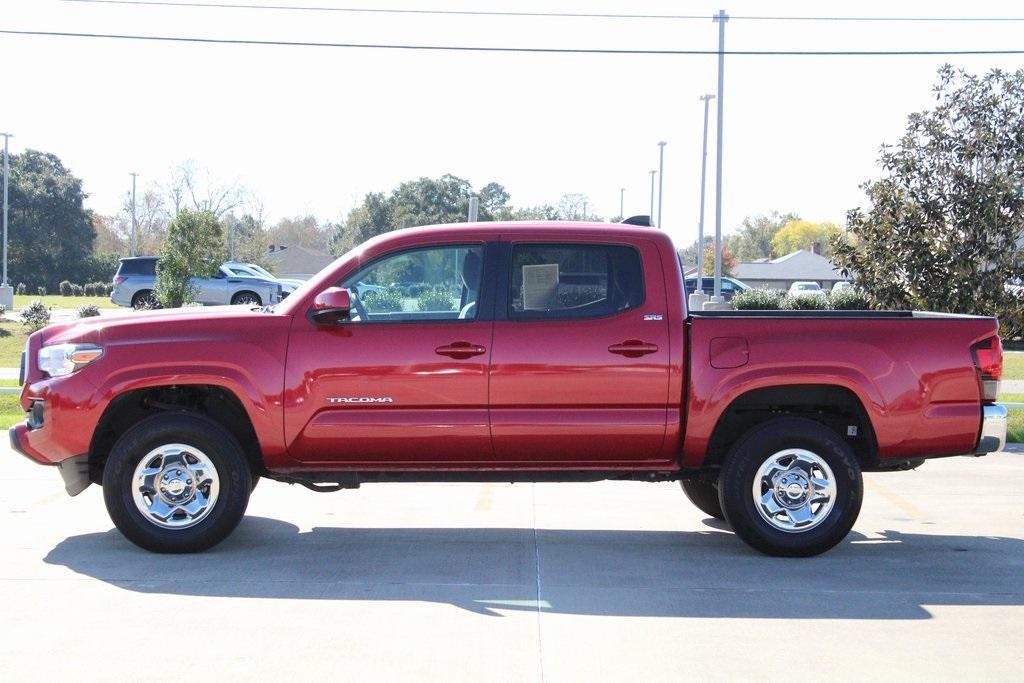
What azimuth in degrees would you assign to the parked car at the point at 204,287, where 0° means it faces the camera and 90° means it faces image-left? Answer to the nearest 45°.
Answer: approximately 270°

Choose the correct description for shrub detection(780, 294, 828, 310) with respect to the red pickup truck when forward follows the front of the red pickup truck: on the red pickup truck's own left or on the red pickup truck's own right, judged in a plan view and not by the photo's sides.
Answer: on the red pickup truck's own right

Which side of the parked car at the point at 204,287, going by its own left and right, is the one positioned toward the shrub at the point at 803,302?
front

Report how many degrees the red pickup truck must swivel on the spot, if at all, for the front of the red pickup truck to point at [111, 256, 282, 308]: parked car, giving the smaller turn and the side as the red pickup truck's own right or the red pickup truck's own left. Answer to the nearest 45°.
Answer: approximately 90° to the red pickup truck's own right

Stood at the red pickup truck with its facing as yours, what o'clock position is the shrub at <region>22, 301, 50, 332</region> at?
The shrub is roughly at 2 o'clock from the red pickup truck.

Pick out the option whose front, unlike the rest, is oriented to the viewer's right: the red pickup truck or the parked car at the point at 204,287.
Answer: the parked car

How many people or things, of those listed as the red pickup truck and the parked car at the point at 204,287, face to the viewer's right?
1

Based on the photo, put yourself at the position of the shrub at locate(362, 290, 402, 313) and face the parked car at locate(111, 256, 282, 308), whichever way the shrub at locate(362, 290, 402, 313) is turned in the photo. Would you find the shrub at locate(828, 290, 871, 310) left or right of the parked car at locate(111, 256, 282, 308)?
right

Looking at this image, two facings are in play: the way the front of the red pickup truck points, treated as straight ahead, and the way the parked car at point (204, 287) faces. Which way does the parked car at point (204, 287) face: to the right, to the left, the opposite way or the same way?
the opposite way

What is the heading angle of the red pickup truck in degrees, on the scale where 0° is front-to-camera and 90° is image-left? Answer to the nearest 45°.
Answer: approximately 90°

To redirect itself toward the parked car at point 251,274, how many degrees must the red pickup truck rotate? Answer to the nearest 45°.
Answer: approximately 90° to its right
